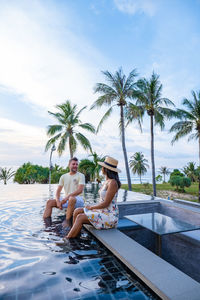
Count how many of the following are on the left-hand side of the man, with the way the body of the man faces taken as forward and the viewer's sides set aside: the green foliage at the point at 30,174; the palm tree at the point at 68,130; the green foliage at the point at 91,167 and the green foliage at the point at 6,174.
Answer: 0

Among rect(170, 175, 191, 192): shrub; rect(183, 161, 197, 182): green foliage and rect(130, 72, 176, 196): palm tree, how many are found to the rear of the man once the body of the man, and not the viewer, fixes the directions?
3

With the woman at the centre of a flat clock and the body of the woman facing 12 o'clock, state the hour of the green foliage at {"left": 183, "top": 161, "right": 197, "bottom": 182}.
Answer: The green foliage is roughly at 4 o'clock from the woman.

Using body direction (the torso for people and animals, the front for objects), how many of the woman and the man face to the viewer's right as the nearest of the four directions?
0

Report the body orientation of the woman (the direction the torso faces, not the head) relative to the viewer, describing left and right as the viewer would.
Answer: facing to the left of the viewer

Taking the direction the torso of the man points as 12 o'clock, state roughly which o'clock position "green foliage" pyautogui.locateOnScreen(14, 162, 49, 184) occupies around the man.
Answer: The green foliage is roughly at 4 o'clock from the man.

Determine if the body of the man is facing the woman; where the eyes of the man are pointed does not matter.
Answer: no

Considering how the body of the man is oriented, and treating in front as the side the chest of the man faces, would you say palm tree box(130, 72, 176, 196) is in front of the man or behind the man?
behind

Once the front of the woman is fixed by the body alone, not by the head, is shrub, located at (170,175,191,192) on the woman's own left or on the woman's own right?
on the woman's own right

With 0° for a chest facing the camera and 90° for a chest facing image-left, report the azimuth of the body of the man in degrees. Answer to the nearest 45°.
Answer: approximately 45°

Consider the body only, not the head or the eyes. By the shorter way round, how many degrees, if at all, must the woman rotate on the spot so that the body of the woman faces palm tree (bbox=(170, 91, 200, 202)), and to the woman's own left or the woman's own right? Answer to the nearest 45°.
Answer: approximately 135° to the woman's own right

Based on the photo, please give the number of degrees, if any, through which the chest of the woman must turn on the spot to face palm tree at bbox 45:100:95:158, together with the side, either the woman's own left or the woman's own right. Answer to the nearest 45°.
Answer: approximately 90° to the woman's own right
